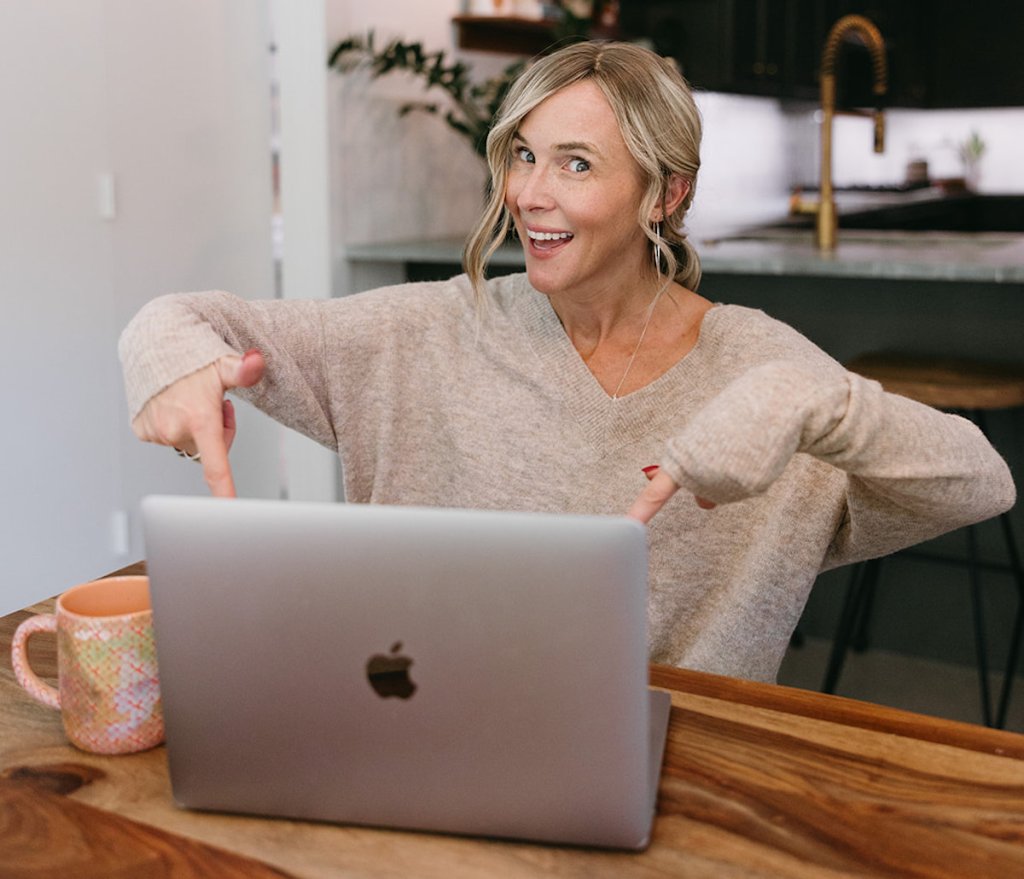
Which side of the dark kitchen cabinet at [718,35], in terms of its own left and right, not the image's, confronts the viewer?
front

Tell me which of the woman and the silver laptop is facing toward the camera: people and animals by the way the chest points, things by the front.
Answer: the woman

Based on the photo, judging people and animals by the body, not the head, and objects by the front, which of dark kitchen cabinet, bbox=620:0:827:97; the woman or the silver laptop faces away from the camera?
the silver laptop

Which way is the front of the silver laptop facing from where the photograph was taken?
facing away from the viewer

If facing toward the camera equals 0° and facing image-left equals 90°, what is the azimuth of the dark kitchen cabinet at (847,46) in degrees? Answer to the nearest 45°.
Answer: approximately 0°

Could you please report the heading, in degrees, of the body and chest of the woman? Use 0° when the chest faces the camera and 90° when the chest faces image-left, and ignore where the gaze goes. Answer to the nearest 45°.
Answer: approximately 0°

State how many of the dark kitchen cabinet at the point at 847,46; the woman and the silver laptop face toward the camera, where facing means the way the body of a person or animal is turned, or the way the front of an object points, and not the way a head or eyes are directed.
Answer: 2

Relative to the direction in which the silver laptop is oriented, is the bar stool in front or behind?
in front

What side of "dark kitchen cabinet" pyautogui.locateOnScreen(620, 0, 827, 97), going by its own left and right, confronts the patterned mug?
front

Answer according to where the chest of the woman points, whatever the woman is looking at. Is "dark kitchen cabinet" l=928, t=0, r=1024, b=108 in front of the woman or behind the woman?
behind

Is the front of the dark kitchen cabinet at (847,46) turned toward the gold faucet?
yes

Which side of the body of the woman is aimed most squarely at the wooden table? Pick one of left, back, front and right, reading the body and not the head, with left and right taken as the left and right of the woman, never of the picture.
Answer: front

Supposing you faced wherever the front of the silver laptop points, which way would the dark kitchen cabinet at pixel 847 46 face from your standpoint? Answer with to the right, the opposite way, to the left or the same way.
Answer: the opposite way

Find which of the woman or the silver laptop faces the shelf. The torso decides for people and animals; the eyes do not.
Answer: the silver laptop

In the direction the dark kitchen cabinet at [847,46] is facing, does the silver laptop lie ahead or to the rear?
ahead

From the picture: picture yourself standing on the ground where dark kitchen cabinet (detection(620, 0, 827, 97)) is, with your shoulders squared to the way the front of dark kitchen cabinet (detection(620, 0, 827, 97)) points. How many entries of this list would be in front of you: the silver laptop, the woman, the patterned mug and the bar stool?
4

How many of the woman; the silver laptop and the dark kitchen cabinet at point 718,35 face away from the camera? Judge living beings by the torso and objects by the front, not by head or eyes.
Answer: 1
